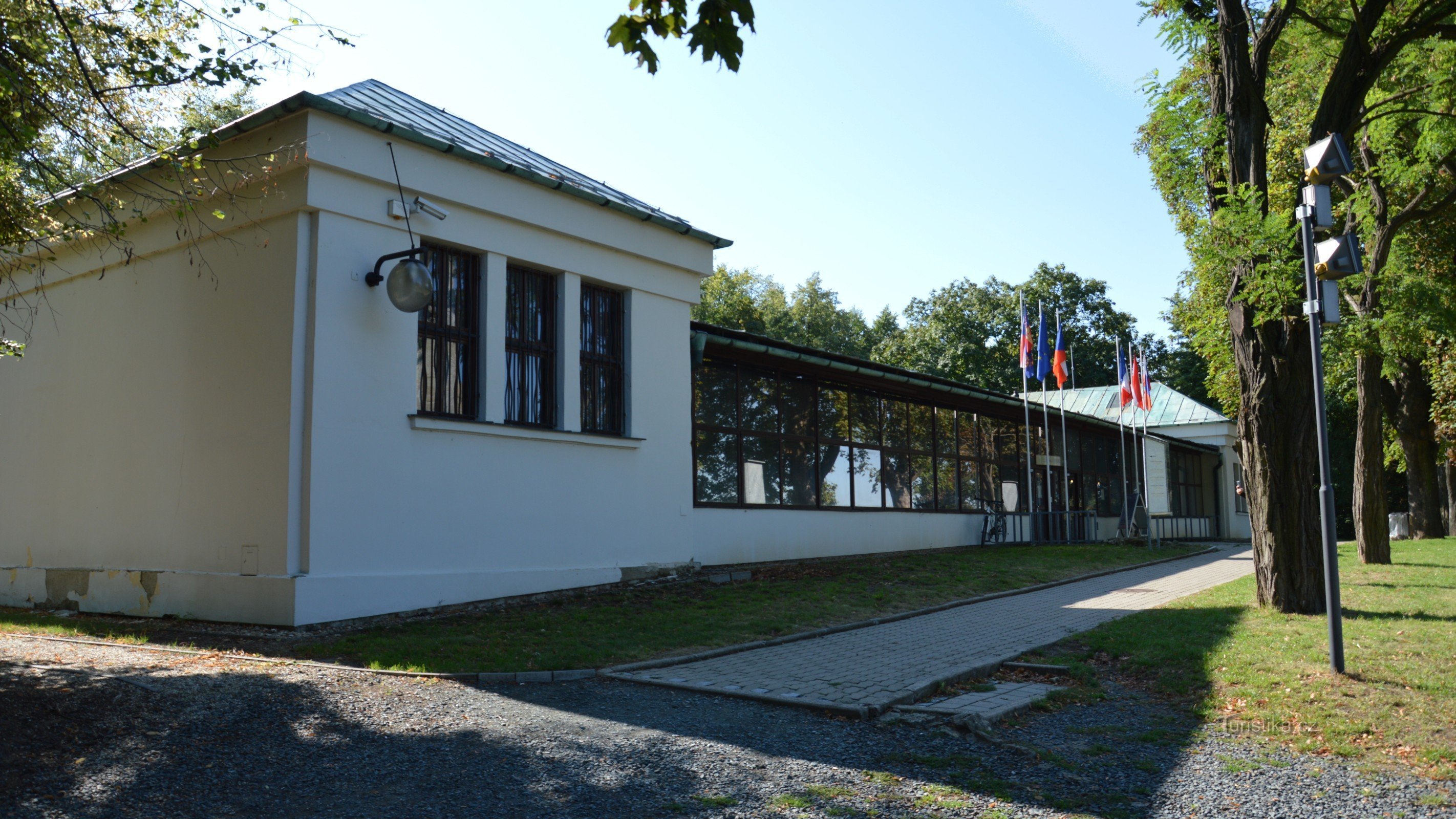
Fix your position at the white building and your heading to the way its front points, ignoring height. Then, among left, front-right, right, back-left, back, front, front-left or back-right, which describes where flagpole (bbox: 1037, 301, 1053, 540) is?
left

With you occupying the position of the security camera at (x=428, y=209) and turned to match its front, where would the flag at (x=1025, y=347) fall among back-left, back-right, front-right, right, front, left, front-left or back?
front-left

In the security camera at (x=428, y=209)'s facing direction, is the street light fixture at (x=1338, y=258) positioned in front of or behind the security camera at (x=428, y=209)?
in front

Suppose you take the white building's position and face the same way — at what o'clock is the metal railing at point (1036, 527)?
The metal railing is roughly at 9 o'clock from the white building.

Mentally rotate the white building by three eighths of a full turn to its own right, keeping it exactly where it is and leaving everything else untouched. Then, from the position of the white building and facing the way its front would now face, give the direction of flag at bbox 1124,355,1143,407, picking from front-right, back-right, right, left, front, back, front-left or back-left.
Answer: back-right

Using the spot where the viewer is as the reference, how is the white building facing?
facing the viewer and to the right of the viewer

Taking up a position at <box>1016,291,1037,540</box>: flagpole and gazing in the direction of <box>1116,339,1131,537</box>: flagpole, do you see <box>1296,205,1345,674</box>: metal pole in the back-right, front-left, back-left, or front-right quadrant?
back-right

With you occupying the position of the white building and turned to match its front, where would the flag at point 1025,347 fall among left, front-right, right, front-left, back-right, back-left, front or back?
left

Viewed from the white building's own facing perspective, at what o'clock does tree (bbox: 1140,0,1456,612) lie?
The tree is roughly at 1 o'clock from the white building.

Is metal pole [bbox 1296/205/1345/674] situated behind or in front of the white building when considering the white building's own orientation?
in front

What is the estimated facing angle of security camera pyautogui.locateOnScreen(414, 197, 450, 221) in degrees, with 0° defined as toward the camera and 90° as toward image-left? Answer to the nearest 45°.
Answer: approximately 270°

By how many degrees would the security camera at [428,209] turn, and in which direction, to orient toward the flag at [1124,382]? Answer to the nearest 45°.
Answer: approximately 45° to its left
